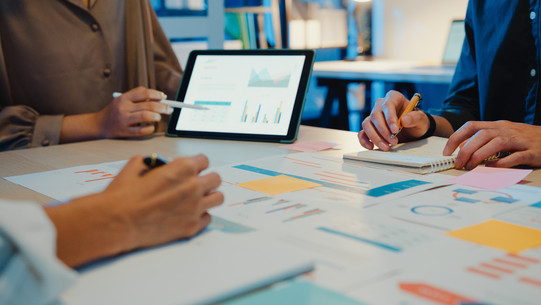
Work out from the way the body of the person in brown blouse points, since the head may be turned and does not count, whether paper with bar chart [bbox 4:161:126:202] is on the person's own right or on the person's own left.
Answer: on the person's own right

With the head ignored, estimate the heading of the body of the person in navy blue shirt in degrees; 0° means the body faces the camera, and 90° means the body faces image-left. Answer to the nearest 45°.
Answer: approximately 45°

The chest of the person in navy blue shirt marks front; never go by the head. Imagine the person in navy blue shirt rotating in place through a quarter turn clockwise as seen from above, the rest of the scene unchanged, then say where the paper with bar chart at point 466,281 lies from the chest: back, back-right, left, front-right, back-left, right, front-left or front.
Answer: back-left

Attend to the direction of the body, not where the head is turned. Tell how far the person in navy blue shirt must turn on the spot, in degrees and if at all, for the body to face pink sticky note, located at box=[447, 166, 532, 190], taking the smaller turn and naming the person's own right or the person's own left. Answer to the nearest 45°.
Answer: approximately 45° to the person's own left

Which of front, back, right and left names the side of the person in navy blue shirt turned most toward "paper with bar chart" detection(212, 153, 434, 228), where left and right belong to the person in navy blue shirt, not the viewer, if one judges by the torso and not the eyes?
front

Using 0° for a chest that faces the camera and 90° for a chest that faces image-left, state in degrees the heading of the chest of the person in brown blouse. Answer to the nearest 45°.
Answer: approximately 315°

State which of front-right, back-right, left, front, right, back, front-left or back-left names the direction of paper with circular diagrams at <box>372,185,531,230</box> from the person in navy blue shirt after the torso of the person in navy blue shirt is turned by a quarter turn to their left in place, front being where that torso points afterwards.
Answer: front-right

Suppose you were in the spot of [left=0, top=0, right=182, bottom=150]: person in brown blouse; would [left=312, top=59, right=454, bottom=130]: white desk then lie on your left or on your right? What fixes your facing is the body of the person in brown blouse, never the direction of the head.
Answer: on your left
